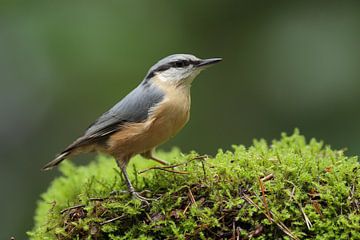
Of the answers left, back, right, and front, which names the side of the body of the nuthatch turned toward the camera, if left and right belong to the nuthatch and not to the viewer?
right
